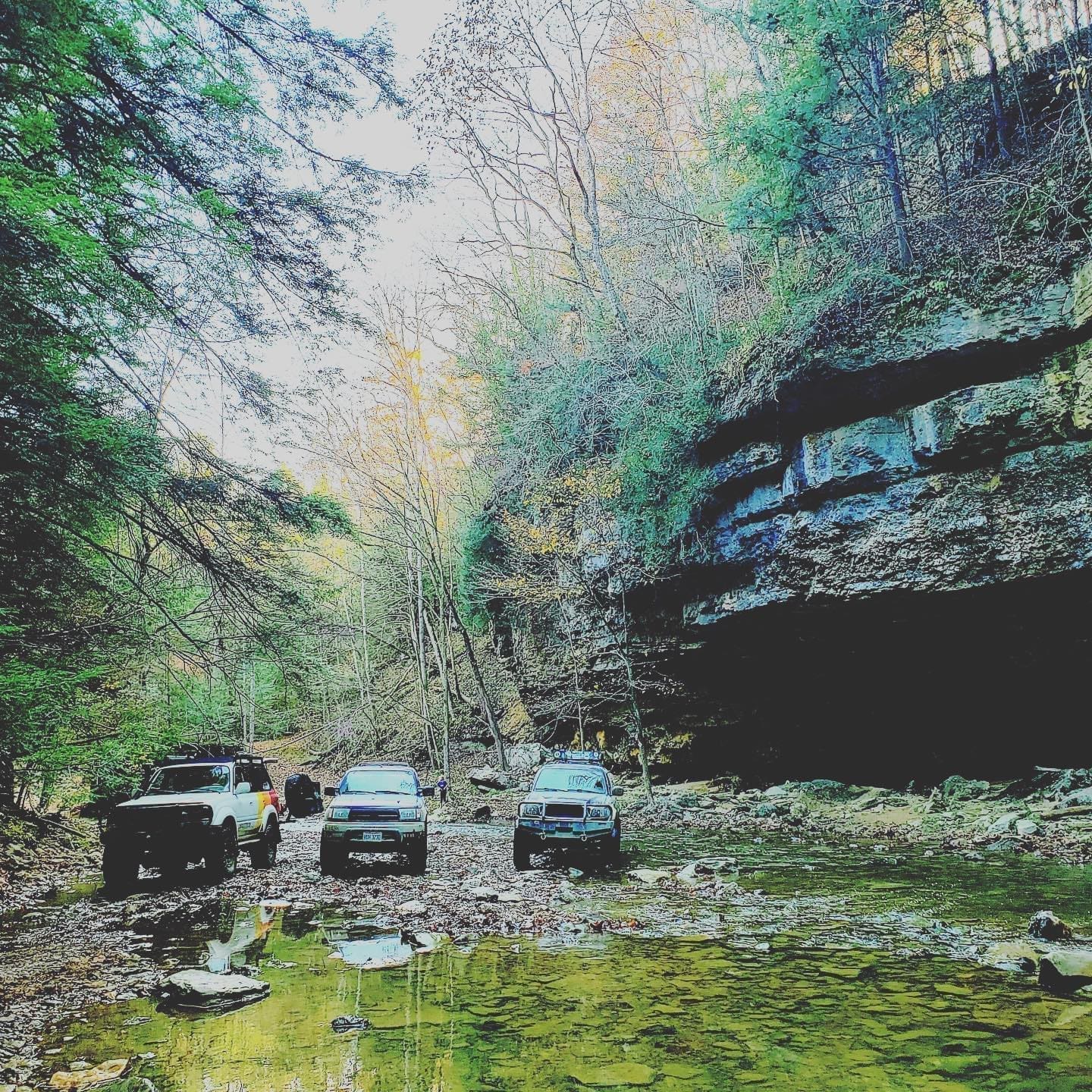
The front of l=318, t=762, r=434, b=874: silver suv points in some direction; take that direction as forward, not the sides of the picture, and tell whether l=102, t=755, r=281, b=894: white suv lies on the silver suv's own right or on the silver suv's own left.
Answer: on the silver suv's own right

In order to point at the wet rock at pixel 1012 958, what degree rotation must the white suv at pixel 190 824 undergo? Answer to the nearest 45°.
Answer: approximately 90° to its left

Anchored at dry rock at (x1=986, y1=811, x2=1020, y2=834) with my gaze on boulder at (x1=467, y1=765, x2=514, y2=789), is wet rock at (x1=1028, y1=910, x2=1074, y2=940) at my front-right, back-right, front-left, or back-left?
back-left

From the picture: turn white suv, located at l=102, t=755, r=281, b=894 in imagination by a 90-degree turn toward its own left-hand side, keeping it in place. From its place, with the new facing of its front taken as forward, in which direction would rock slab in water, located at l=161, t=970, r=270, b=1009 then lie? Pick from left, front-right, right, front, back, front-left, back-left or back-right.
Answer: front-right

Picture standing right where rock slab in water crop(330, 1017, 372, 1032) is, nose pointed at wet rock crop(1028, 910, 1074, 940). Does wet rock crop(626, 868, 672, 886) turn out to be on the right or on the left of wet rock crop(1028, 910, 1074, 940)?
left

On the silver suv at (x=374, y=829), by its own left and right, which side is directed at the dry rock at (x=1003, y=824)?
left

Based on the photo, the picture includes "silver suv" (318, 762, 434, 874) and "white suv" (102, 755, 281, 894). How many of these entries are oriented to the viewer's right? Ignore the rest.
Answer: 0

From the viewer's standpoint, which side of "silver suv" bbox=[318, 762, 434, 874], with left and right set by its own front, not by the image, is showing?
front

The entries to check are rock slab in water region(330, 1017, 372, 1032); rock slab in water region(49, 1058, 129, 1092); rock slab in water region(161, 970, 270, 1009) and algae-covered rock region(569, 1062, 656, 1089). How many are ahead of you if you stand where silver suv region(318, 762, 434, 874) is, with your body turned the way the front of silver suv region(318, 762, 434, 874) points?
4

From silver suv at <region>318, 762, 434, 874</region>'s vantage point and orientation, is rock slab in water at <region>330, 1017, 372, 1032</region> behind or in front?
in front

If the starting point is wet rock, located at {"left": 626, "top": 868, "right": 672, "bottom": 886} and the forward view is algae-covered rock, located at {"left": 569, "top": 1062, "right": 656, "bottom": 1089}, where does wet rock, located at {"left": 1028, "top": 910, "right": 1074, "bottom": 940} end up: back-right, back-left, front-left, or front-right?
front-left

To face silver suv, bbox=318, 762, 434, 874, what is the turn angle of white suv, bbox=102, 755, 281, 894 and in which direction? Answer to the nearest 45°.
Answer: approximately 135° to its left

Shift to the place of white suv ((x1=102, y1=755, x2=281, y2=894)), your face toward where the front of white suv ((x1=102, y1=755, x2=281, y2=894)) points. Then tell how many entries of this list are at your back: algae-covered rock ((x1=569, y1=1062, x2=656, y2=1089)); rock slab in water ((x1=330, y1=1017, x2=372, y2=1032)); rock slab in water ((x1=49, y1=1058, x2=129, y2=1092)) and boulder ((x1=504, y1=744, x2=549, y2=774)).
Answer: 1

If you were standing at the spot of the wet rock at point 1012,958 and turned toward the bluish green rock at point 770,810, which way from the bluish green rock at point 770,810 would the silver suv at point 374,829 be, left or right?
left

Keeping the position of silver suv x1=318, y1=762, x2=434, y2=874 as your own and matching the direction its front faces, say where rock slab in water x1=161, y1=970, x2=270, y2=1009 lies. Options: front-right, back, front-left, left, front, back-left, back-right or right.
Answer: front

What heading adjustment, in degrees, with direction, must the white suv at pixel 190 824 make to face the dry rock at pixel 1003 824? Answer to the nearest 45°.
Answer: approximately 135° to its left
